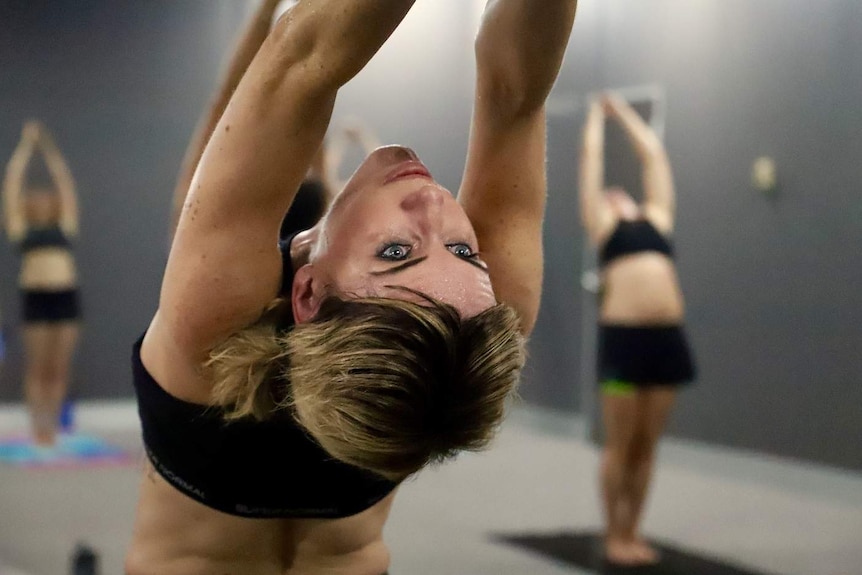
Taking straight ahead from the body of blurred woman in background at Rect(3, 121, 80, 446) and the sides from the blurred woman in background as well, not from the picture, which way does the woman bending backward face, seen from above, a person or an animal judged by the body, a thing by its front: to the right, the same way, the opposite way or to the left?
the opposite way

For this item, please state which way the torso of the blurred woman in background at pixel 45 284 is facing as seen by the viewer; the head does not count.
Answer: toward the camera

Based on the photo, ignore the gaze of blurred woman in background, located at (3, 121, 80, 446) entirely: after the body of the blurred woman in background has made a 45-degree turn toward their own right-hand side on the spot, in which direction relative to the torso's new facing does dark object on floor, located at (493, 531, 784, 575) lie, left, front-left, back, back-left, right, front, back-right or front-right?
left

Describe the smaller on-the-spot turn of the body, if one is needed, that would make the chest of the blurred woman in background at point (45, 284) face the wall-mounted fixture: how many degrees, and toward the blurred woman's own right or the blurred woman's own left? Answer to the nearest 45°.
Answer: approximately 90° to the blurred woman's own left

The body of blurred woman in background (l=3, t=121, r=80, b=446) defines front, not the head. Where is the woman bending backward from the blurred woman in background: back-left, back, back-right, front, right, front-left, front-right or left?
front

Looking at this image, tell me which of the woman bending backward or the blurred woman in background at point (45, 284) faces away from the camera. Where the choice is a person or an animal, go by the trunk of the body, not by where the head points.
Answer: the woman bending backward

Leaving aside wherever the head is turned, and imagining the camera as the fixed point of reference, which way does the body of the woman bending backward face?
away from the camera

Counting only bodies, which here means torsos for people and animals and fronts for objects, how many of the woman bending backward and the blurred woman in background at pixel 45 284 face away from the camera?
1

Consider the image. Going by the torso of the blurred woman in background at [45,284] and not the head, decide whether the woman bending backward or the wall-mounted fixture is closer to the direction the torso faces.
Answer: the woman bending backward
